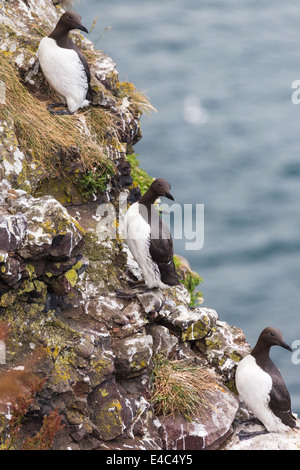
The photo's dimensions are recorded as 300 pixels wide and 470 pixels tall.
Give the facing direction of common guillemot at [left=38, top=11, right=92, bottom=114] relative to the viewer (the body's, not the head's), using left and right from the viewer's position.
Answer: facing the viewer and to the left of the viewer

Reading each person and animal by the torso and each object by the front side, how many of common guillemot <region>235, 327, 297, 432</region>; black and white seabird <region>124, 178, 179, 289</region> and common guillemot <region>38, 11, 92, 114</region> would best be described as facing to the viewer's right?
0

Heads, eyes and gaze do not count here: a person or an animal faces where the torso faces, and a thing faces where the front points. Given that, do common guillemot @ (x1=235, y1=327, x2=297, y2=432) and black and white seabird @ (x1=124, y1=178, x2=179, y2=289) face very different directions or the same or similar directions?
same or similar directions

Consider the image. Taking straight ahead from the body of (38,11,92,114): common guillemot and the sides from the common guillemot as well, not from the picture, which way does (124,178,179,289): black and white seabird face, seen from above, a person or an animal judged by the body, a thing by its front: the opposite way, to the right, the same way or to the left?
the same way

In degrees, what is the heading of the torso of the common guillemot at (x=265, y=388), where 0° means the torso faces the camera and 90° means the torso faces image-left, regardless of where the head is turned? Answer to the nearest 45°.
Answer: approximately 45°

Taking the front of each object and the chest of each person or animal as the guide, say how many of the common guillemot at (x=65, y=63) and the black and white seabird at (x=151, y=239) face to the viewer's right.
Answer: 0

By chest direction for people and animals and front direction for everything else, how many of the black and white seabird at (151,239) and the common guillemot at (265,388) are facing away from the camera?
0

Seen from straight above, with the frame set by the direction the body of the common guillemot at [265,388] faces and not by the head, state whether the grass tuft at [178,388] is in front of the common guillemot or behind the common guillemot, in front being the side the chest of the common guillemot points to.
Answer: in front

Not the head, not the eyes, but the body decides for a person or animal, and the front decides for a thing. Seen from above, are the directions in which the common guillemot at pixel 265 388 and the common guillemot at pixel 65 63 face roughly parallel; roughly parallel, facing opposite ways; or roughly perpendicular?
roughly parallel
